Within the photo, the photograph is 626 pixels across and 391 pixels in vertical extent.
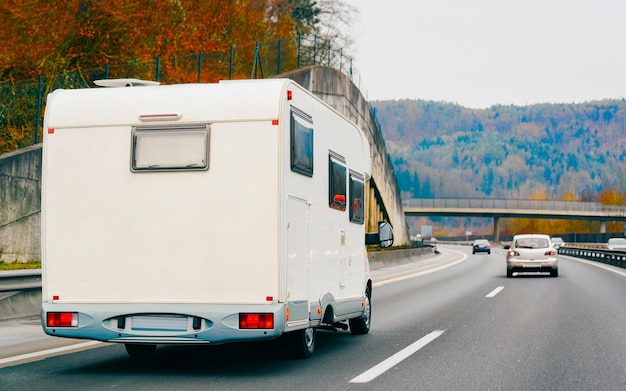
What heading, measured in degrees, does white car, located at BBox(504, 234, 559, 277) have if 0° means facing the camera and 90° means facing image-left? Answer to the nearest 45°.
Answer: approximately 180°

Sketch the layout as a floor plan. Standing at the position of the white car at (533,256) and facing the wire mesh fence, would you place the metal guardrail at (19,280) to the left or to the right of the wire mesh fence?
left

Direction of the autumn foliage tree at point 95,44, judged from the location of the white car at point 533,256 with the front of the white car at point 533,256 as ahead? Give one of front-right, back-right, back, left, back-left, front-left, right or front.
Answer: back-left

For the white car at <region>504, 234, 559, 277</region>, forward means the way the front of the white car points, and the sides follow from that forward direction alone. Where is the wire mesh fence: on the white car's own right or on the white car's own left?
on the white car's own left

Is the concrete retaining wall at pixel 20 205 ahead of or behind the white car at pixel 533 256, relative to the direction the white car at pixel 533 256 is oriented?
behind

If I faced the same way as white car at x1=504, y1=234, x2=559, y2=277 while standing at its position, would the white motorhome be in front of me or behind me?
behind

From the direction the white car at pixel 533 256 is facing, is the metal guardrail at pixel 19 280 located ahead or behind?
behind
